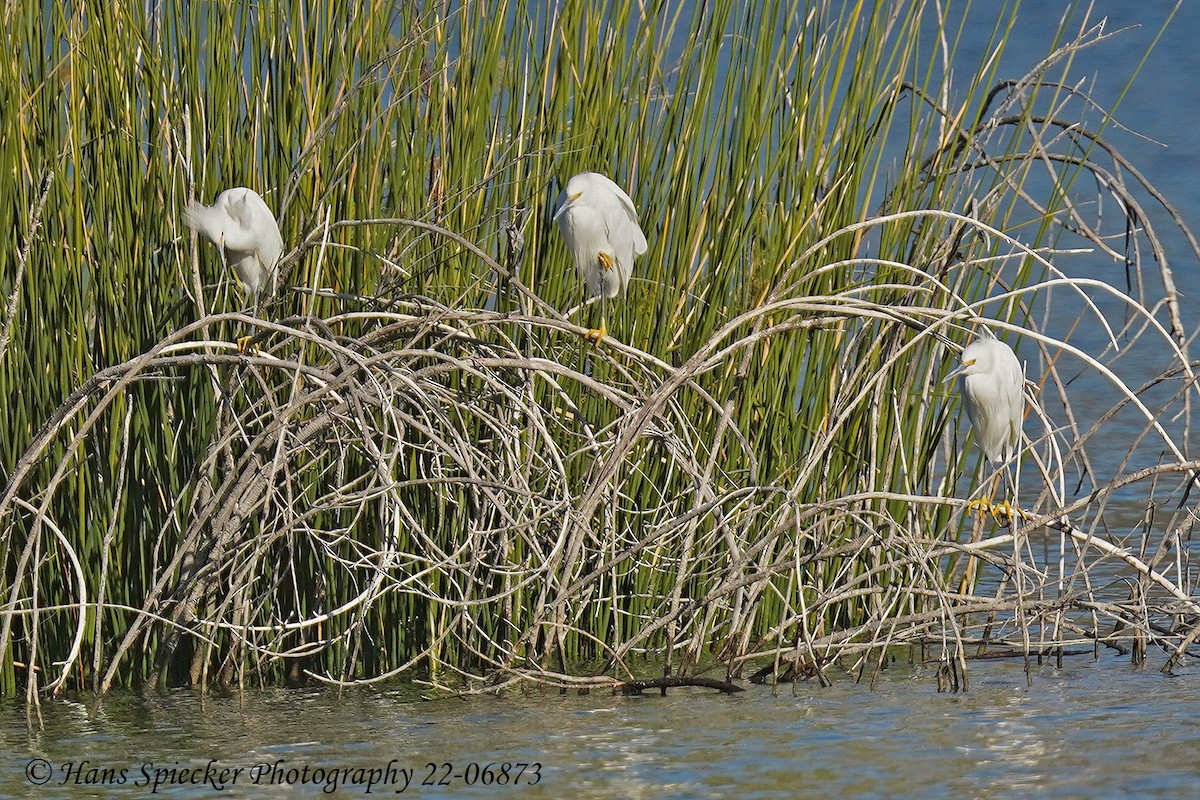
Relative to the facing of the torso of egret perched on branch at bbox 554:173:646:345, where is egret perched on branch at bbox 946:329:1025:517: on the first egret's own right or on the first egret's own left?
on the first egret's own left

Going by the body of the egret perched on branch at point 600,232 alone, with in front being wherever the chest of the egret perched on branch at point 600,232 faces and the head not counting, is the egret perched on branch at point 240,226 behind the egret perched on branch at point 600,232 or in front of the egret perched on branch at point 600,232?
in front

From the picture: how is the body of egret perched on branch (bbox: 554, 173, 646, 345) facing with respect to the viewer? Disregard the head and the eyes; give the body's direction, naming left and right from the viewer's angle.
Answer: facing the viewer and to the left of the viewer
